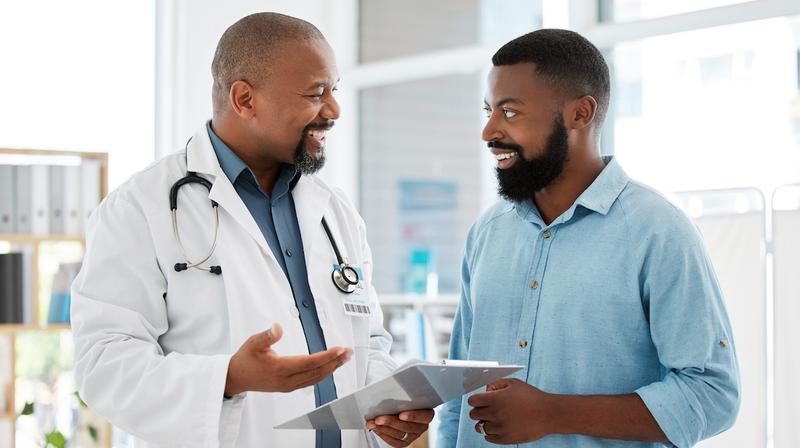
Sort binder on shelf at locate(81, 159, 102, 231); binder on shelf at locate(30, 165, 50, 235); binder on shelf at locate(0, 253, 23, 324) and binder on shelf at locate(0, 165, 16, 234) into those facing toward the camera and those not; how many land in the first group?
4

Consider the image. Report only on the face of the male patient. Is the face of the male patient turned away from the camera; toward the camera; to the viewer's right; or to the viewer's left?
to the viewer's left

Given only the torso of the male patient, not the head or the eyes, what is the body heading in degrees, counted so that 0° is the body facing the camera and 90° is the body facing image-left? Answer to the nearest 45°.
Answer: approximately 45°

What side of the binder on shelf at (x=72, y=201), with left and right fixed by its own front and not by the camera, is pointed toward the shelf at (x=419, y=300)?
left

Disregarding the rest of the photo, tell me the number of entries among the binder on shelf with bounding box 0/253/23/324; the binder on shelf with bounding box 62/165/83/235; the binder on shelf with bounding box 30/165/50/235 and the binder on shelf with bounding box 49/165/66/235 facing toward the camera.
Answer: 4

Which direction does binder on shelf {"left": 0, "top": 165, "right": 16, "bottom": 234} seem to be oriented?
toward the camera

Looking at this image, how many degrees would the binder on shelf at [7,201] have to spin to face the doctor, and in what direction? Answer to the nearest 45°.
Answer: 0° — it already faces them

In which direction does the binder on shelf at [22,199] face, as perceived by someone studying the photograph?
facing the viewer

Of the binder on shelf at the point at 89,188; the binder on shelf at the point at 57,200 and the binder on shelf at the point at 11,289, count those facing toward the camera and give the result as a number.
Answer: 3

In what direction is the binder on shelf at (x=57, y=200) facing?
toward the camera

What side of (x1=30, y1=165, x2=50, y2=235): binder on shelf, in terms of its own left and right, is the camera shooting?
front

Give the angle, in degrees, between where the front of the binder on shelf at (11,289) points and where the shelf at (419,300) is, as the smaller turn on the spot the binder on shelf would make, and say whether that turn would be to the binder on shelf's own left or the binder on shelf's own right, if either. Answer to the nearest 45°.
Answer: approximately 90° to the binder on shelf's own left
